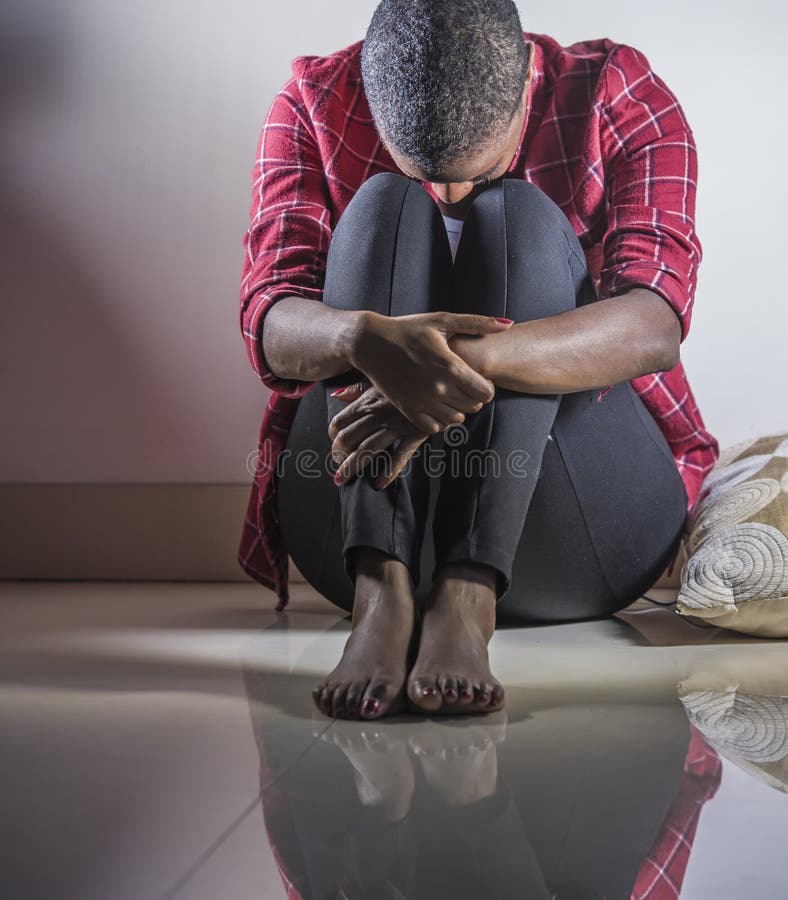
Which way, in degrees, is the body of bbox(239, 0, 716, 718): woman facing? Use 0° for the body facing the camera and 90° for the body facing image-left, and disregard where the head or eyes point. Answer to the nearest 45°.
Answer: approximately 0°
